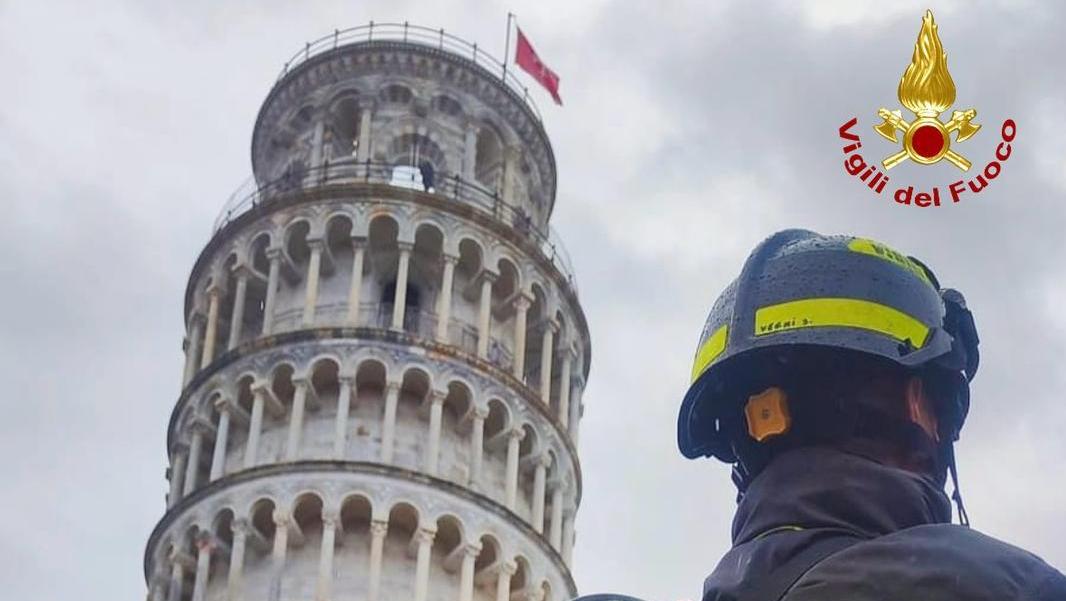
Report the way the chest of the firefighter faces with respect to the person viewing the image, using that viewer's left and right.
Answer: facing away from the viewer and to the right of the viewer

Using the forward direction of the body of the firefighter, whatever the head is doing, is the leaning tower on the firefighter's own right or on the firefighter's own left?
on the firefighter's own left

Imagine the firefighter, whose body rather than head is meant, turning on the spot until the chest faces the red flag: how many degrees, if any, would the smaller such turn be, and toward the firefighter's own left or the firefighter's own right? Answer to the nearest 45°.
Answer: approximately 45° to the firefighter's own left
